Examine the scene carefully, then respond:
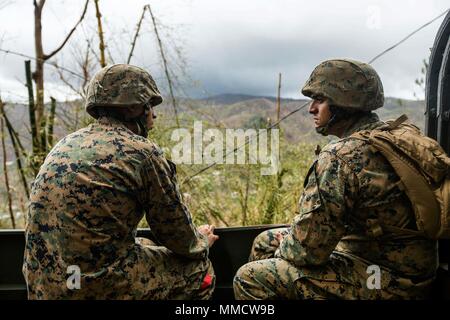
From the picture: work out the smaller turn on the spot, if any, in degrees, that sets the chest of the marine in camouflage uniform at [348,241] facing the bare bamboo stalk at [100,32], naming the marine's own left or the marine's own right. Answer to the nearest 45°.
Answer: approximately 45° to the marine's own right

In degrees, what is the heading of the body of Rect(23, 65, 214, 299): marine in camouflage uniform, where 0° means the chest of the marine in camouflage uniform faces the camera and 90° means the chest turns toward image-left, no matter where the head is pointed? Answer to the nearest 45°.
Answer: approximately 225°

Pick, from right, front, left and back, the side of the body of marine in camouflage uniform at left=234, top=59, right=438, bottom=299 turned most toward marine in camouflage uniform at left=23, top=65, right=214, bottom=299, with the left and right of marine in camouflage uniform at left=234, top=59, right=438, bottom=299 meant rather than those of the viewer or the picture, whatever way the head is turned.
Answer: front

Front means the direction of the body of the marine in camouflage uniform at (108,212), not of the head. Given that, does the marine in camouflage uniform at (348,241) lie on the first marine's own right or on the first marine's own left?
on the first marine's own right

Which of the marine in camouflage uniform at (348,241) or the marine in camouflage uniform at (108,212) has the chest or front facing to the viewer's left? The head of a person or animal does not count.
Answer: the marine in camouflage uniform at (348,241)

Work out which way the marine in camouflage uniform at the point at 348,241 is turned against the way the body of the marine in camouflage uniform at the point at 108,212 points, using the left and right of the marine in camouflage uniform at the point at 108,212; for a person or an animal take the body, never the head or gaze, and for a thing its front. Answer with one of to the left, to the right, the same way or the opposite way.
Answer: to the left

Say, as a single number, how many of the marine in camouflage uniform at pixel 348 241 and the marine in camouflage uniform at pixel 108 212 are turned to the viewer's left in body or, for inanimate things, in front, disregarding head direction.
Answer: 1

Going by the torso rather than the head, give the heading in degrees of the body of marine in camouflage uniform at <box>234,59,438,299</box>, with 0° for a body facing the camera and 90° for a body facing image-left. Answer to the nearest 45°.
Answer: approximately 90°

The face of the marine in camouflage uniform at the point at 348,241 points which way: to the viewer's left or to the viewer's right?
to the viewer's left

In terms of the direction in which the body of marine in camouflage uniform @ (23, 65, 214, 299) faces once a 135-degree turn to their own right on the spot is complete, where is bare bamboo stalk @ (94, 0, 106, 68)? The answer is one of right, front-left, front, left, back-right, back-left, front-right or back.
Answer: back
